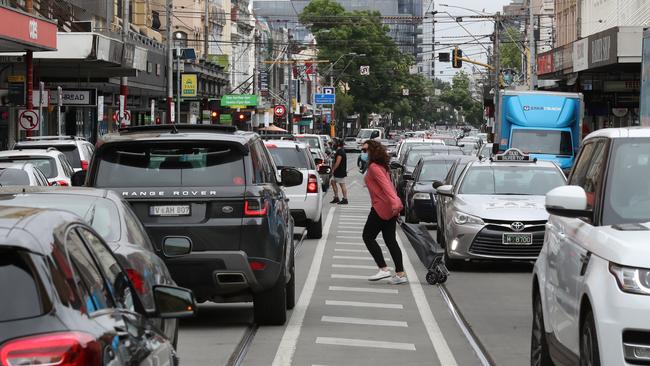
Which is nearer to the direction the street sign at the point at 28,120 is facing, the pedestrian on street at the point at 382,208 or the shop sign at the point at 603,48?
the pedestrian on street

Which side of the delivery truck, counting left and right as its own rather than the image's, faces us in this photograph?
front

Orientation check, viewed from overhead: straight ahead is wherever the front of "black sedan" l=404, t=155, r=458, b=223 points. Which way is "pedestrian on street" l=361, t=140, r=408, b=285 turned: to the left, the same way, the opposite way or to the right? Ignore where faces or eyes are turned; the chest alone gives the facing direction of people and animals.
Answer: to the right

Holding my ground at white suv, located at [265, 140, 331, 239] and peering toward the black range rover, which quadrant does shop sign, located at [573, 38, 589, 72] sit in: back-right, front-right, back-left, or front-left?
back-left

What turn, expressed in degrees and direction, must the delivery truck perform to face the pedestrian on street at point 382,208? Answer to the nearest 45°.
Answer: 0° — it already faces them

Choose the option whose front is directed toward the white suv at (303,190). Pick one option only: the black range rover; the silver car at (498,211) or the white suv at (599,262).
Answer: the black range rover

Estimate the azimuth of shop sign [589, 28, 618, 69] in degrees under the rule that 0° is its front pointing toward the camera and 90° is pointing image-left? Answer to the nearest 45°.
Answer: approximately 45°

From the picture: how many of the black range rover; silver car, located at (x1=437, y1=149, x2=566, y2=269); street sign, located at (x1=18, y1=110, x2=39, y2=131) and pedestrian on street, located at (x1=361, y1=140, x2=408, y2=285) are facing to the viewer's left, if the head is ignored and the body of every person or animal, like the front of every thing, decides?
1

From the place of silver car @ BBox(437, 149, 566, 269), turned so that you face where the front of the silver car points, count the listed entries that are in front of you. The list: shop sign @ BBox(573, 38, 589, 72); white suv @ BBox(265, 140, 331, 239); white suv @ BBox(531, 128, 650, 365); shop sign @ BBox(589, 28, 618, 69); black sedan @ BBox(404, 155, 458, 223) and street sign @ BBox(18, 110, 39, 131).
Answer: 1

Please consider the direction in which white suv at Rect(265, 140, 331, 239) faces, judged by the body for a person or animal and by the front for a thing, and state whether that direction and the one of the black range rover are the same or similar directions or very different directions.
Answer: same or similar directions

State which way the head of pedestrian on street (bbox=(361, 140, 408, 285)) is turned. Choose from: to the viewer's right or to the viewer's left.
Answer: to the viewer's left

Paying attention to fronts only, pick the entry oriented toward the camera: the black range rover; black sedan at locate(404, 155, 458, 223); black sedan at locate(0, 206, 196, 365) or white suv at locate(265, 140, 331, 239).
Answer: black sedan at locate(404, 155, 458, 223)

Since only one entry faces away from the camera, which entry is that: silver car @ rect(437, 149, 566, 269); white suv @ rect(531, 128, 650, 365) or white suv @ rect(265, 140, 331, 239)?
white suv @ rect(265, 140, 331, 239)

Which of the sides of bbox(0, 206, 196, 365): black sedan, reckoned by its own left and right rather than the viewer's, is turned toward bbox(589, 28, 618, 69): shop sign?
front

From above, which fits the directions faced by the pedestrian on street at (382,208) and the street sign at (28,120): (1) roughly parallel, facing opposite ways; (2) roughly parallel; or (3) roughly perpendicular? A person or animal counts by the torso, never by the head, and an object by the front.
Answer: roughly perpendicular

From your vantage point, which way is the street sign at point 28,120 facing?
toward the camera

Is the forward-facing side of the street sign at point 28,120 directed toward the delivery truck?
no

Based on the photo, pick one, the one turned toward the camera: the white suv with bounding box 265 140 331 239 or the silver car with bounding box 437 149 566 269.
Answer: the silver car

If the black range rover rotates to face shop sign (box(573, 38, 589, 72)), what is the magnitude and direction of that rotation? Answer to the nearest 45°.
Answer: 0° — it already faces it

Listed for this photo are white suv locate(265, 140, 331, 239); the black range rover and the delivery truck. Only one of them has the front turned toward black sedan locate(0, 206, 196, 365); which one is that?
the delivery truck

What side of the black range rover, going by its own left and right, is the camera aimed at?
back
